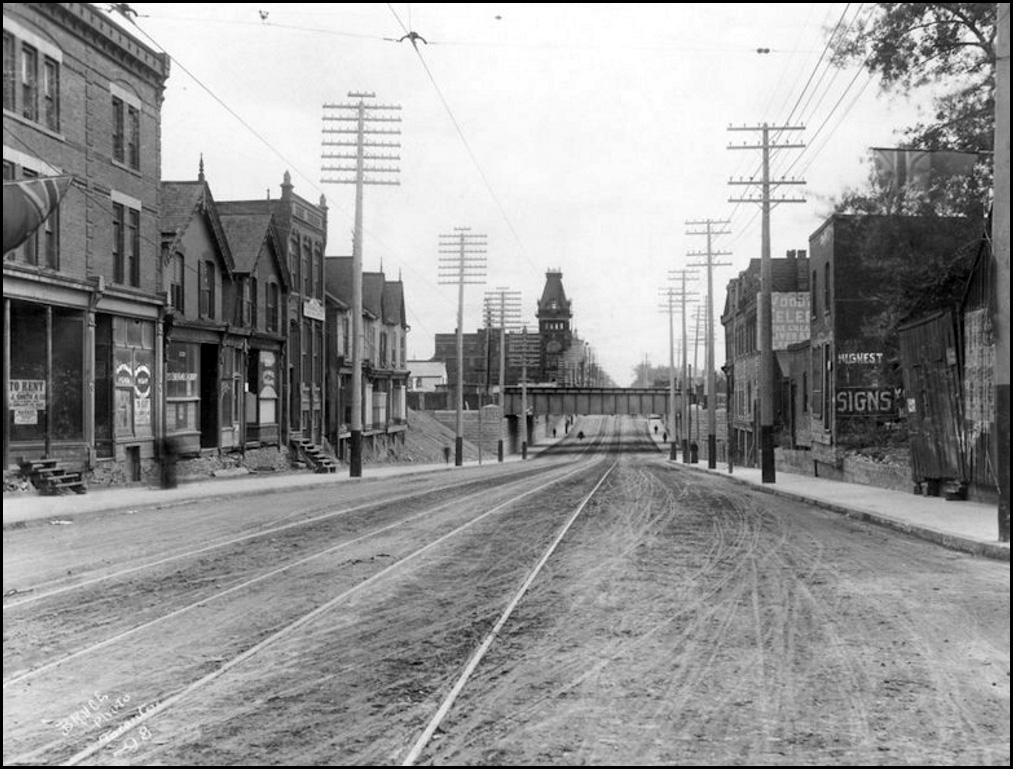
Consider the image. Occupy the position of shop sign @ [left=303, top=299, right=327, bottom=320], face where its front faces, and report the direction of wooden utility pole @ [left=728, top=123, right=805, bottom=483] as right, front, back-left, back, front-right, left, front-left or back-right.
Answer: front

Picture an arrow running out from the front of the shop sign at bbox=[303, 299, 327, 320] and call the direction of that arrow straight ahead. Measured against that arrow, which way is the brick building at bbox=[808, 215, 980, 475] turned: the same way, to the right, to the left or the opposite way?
the opposite way

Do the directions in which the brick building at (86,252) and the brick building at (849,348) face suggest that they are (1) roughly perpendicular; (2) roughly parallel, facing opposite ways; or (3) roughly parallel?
roughly parallel, facing opposite ways

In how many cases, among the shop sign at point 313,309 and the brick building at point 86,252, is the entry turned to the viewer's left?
0

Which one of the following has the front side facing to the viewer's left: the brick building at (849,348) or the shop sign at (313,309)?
the brick building

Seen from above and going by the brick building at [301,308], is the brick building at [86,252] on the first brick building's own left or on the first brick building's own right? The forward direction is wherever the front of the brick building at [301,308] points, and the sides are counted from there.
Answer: on the first brick building's own right

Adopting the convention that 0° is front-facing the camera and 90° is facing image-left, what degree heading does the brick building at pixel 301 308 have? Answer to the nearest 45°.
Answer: approximately 315°

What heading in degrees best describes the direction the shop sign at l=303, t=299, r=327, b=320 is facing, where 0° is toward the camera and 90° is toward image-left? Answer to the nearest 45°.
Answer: approximately 315°

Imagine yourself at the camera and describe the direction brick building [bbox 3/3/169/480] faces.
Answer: facing the viewer and to the right of the viewer

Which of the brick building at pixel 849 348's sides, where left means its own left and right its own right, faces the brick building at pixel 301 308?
front

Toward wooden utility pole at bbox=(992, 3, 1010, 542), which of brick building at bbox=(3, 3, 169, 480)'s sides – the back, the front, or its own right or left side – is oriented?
front

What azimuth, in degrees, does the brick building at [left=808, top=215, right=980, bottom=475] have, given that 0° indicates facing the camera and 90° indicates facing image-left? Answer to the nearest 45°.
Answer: approximately 90°

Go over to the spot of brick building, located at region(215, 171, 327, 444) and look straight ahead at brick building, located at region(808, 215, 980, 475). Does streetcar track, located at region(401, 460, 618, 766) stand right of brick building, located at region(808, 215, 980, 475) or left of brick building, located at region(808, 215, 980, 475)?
right

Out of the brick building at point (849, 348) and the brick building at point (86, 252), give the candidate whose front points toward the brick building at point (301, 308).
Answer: the brick building at point (849, 348)

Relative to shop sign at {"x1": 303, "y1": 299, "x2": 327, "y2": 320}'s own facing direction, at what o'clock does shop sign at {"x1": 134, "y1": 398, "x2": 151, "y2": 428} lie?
shop sign at {"x1": 134, "y1": 398, "x2": 151, "y2": 428} is roughly at 2 o'clock from shop sign at {"x1": 303, "y1": 299, "x2": 327, "y2": 320}.

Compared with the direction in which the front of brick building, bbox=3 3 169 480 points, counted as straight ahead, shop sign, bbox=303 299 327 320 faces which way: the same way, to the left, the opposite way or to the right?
the same way

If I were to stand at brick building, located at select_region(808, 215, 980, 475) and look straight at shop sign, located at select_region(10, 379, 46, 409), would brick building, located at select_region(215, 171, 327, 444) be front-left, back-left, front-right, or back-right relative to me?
front-right

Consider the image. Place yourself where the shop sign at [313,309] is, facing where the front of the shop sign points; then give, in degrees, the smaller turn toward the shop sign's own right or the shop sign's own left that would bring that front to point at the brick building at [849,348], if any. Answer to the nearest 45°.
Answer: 0° — it already faces it

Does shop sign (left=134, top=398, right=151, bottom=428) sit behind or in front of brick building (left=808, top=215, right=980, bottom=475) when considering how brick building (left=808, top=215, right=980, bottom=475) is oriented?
in front

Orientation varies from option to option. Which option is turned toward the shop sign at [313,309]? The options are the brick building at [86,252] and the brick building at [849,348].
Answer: the brick building at [849,348]

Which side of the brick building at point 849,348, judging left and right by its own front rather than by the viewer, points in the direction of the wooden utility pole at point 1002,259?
left
